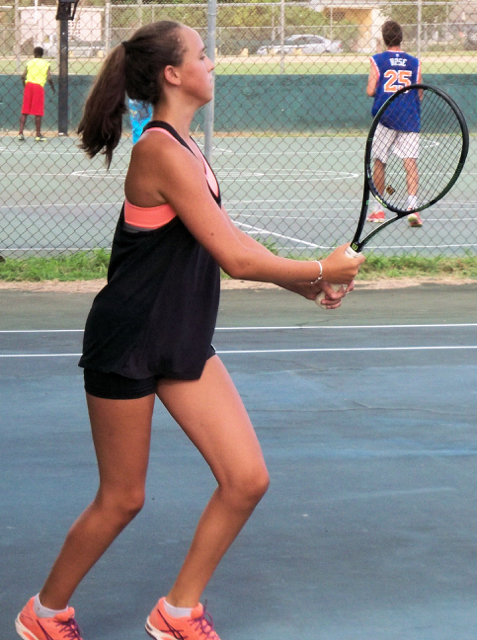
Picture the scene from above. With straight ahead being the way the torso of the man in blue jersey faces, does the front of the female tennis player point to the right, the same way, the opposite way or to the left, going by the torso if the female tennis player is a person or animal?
to the right

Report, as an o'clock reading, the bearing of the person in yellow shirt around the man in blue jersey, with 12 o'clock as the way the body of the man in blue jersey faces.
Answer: The person in yellow shirt is roughly at 11 o'clock from the man in blue jersey.

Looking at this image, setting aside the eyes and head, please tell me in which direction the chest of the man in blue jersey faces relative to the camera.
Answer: away from the camera

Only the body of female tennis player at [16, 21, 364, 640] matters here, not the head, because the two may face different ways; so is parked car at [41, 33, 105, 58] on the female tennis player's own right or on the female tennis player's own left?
on the female tennis player's own left

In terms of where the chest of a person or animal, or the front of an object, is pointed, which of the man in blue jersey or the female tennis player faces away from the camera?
the man in blue jersey

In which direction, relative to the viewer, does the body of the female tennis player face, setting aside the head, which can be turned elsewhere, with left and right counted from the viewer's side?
facing to the right of the viewer

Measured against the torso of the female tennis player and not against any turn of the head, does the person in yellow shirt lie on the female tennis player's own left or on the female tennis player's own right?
on the female tennis player's own left
